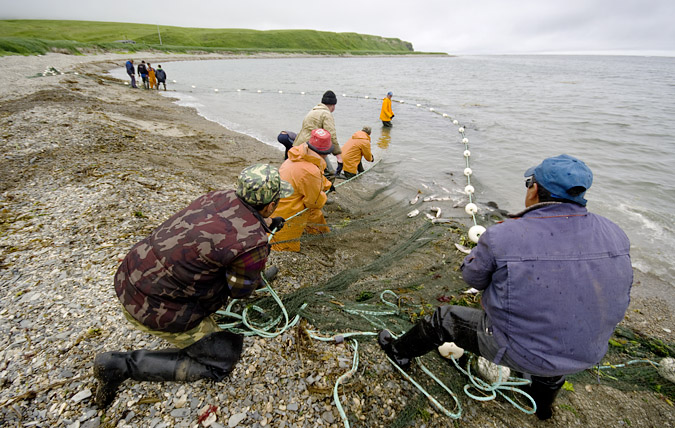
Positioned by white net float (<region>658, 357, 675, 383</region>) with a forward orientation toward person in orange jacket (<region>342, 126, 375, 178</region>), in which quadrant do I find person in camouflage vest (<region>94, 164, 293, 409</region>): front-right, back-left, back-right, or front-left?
front-left

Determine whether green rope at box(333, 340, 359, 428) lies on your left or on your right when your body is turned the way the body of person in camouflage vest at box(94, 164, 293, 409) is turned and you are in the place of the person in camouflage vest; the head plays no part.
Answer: on your right

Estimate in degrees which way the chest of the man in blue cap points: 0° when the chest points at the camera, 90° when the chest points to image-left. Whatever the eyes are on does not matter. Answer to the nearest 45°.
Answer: approximately 135°

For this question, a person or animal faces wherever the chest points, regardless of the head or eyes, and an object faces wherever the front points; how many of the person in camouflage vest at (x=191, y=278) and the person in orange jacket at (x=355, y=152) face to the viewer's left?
0

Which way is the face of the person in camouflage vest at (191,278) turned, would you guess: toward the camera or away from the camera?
away from the camera

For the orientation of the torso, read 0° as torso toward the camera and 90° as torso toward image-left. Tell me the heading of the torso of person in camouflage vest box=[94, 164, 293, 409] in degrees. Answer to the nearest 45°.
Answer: approximately 225°

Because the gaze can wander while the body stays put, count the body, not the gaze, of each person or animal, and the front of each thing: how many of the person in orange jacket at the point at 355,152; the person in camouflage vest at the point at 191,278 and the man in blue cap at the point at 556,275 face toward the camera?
0

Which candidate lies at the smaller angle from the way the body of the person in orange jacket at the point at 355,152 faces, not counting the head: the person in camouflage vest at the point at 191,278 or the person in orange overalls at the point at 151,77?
the person in orange overalls

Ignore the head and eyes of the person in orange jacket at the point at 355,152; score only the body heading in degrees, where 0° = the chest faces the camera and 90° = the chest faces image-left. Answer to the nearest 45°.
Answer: approximately 225°

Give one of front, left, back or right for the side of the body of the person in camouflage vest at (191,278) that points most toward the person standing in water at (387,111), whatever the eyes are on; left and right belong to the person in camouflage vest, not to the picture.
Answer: front

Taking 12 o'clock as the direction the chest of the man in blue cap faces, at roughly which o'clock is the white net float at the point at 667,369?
The white net float is roughly at 3 o'clock from the man in blue cap.

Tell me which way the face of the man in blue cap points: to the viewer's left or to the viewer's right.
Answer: to the viewer's left

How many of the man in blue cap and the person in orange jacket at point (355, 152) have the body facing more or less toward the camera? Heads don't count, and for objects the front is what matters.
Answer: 0
